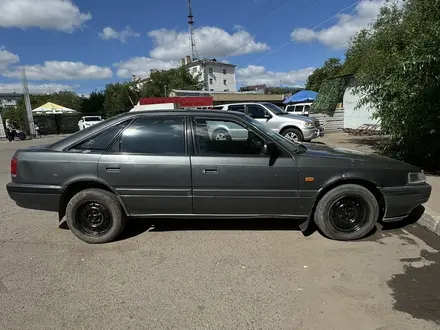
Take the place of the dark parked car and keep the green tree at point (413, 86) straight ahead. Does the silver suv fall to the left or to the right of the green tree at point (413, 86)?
left

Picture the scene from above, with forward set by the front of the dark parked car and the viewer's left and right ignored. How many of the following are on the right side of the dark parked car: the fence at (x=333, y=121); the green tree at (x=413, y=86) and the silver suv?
0

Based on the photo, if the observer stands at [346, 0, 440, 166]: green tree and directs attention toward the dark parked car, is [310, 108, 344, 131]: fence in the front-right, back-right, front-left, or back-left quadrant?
back-right

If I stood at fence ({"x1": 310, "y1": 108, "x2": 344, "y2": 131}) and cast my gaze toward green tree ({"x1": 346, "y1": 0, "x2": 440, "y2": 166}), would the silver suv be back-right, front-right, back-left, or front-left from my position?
front-right

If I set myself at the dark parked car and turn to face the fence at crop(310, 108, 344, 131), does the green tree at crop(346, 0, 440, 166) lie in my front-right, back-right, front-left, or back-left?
front-right

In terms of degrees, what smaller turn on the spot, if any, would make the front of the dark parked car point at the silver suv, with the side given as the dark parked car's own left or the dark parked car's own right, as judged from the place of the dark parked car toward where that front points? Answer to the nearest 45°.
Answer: approximately 90° to the dark parked car's own left

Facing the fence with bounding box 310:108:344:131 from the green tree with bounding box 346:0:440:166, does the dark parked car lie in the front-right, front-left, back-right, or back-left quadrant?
back-left

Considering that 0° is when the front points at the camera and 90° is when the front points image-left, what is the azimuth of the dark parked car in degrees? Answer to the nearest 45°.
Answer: approximately 270°

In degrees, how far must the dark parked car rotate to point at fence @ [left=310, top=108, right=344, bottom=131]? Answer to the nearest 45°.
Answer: approximately 45° to its left

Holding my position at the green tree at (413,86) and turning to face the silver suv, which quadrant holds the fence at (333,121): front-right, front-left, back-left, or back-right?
front-right

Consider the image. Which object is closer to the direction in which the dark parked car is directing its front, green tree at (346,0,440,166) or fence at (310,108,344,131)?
the green tree

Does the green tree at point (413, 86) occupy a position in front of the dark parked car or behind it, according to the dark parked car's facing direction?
in front
